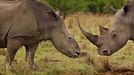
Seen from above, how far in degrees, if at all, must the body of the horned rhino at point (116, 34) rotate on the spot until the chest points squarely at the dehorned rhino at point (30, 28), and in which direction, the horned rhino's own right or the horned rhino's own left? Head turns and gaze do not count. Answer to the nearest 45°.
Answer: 0° — it already faces it

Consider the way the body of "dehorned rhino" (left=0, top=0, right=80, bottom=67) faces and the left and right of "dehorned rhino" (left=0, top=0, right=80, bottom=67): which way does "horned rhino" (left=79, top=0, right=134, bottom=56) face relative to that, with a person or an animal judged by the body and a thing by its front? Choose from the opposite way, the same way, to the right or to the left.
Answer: the opposite way

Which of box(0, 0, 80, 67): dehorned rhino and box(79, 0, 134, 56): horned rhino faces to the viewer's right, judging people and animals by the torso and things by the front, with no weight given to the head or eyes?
box(0, 0, 80, 67): dehorned rhino

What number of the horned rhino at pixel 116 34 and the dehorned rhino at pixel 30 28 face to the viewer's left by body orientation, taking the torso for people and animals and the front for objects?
1

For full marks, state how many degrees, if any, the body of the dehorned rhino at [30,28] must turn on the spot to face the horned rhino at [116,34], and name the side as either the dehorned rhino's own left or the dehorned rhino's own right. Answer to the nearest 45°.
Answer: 0° — it already faces it

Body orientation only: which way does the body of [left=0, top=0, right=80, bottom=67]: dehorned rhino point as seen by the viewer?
to the viewer's right

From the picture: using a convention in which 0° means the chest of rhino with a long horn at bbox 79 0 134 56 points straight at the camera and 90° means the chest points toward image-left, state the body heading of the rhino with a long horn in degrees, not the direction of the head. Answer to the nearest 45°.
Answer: approximately 90°
